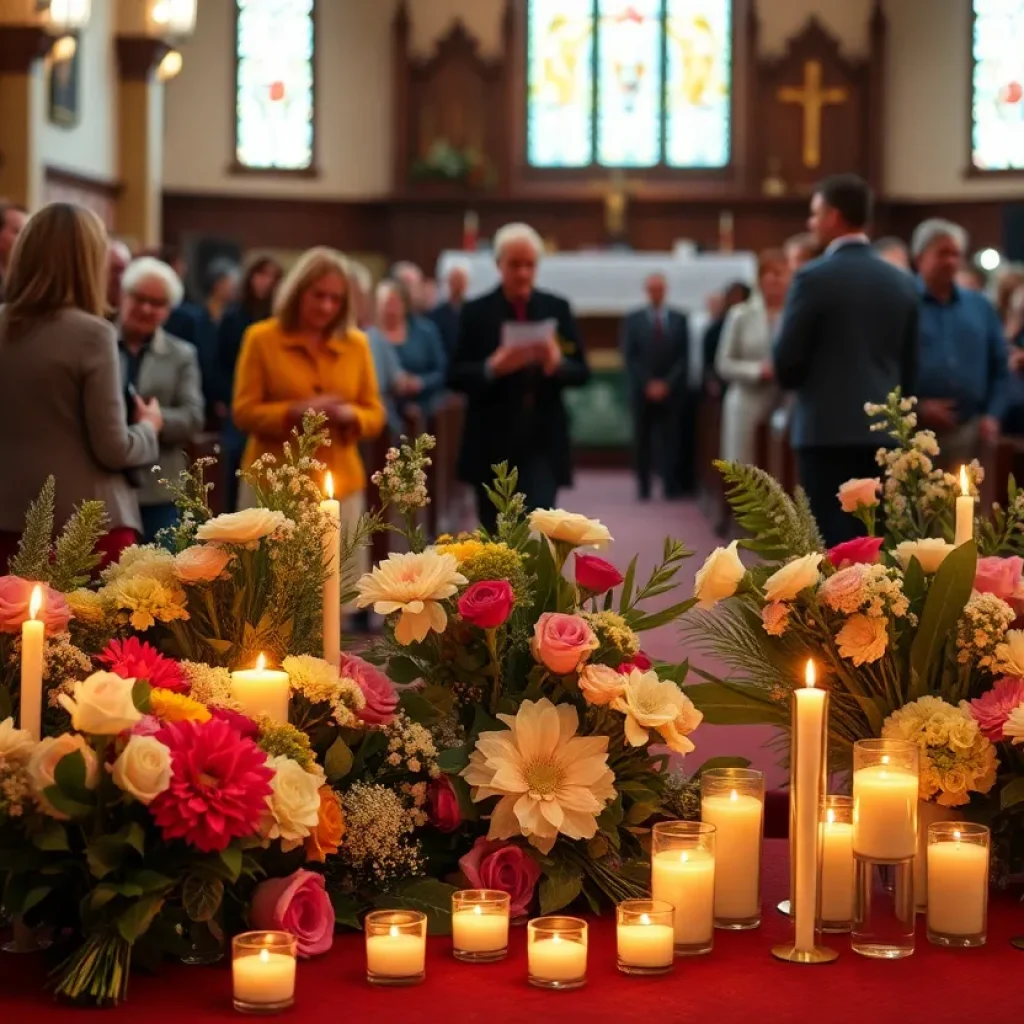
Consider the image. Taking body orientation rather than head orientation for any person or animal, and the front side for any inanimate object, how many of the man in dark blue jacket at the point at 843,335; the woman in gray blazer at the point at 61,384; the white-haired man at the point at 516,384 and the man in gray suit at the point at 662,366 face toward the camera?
2

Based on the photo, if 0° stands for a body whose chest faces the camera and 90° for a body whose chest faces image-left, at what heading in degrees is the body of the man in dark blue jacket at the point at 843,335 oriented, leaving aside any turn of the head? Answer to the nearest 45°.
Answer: approximately 135°

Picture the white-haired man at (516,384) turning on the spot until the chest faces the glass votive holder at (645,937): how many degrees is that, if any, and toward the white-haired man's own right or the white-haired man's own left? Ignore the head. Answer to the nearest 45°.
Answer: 0° — they already face it

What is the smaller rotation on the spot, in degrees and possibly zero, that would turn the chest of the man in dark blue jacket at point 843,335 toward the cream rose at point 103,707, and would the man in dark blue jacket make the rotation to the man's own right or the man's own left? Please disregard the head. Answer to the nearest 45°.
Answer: approximately 135° to the man's own left

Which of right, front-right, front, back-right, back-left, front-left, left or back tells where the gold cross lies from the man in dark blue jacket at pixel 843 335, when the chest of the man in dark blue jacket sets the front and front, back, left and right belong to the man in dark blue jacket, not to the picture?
front-right

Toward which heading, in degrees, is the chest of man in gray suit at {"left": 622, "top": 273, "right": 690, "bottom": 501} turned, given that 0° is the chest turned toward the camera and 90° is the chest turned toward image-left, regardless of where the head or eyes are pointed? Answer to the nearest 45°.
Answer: approximately 0°

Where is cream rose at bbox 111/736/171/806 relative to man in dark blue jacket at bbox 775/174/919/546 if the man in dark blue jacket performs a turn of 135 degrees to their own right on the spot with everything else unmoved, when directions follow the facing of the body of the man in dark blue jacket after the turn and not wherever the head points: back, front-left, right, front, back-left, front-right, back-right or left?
right

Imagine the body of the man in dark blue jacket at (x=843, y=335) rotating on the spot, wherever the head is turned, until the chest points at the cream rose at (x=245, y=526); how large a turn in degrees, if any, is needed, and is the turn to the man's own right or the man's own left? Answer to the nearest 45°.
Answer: approximately 135° to the man's own left

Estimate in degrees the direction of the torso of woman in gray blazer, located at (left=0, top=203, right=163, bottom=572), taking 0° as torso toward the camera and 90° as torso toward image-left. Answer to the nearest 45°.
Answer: approximately 225°
